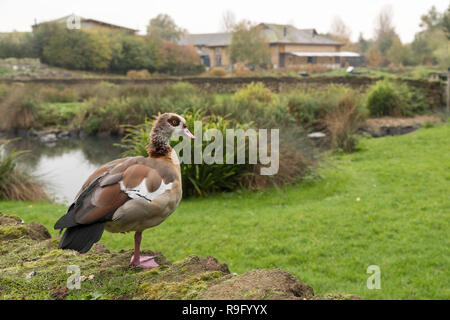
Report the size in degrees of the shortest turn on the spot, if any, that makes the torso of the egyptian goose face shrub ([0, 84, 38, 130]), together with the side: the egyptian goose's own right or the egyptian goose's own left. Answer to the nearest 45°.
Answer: approximately 90° to the egyptian goose's own left

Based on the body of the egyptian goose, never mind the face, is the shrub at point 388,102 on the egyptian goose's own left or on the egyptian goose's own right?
on the egyptian goose's own left

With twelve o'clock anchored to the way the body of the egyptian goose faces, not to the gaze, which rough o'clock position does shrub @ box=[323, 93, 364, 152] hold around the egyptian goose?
The shrub is roughly at 10 o'clock from the egyptian goose.

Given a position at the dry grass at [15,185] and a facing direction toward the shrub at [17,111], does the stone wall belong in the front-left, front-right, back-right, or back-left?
front-right

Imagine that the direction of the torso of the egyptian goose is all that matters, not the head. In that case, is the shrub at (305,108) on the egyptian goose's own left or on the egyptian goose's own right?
on the egyptian goose's own left

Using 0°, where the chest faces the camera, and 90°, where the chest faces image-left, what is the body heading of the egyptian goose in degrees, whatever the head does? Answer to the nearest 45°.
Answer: approximately 270°

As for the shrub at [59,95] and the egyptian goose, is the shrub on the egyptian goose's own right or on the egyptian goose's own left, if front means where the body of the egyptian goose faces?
on the egyptian goose's own left

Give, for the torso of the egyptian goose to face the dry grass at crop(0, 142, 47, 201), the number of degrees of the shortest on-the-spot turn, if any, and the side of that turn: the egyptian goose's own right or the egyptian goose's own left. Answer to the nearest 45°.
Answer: approximately 90° to the egyptian goose's own left
